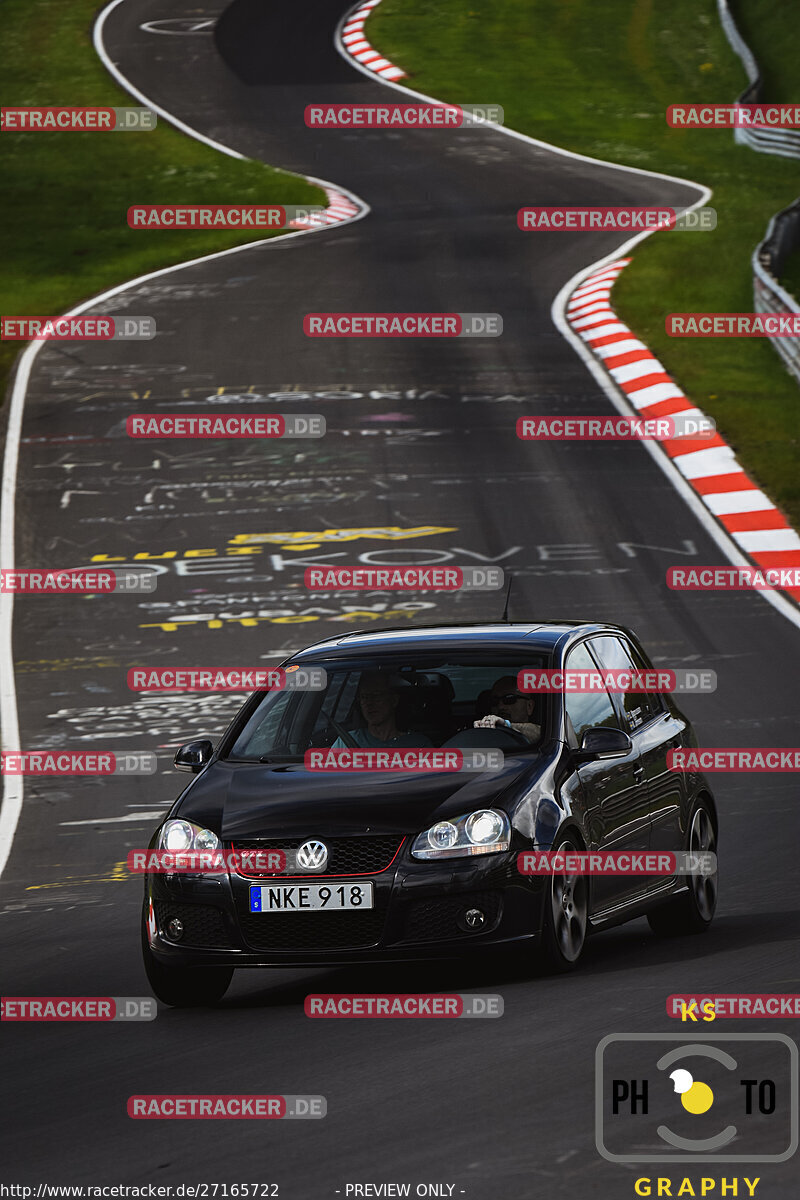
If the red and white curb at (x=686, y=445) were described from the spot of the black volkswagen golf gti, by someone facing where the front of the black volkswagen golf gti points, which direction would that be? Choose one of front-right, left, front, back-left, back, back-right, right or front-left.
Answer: back-right

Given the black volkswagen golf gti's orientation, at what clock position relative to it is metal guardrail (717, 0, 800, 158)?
The metal guardrail is roughly at 5 o'clock from the black volkswagen golf gti.

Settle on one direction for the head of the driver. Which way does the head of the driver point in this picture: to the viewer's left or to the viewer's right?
to the viewer's left

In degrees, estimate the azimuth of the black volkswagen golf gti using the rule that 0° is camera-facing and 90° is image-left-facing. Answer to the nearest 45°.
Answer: approximately 45°

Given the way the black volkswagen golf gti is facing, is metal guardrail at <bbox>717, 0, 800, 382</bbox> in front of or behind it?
behind
